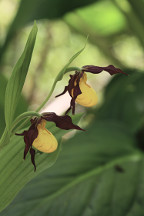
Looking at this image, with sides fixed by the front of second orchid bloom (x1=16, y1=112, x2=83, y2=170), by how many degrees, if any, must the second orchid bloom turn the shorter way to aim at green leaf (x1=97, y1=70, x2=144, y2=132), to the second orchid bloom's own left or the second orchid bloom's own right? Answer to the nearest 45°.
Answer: approximately 45° to the second orchid bloom's own left
